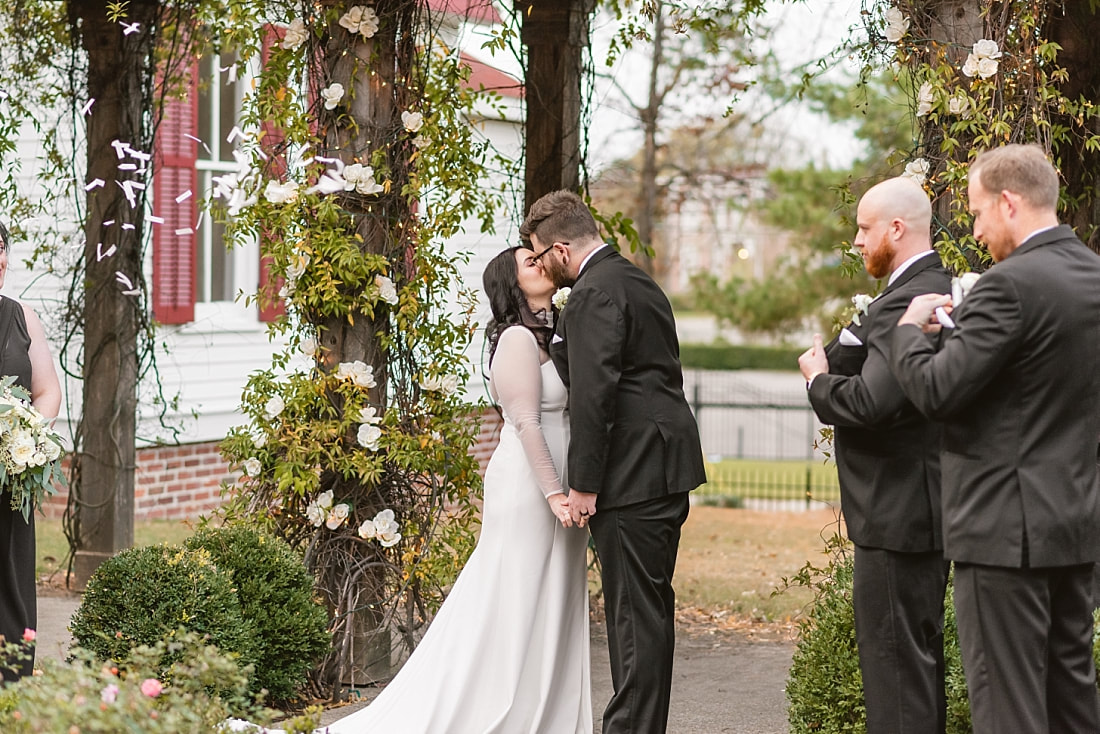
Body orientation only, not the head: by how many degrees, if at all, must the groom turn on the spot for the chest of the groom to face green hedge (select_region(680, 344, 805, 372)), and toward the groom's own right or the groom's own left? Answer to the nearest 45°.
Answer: approximately 90° to the groom's own right

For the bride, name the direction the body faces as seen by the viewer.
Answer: to the viewer's right

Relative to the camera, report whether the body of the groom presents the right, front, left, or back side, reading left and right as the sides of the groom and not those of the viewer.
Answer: left

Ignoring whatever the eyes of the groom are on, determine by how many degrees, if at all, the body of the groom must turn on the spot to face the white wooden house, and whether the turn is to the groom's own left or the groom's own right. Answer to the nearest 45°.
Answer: approximately 45° to the groom's own right

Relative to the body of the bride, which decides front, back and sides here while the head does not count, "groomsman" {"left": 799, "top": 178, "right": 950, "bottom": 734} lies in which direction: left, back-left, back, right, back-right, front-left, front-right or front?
front-right

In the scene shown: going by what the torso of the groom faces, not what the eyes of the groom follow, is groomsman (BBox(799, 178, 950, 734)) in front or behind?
behind

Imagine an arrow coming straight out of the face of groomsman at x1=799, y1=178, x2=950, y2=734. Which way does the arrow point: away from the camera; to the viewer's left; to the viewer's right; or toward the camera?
to the viewer's left

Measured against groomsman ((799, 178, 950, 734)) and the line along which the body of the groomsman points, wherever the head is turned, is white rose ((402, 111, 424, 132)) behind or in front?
in front

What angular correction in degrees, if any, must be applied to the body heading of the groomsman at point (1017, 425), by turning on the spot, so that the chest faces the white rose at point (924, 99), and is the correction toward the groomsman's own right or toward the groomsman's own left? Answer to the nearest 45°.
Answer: approximately 45° to the groomsman's own right

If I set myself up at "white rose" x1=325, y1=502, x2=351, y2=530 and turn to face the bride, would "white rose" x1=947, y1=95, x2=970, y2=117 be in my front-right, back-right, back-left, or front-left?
front-left

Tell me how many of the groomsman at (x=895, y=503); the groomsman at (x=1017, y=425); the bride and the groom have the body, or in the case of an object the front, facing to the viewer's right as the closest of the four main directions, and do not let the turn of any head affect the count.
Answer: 1

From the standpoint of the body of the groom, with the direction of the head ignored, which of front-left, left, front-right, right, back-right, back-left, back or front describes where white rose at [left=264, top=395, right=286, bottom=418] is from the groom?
front-right

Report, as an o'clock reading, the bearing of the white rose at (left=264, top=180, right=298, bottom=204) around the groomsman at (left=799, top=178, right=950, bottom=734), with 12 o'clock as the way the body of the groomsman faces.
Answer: The white rose is roughly at 1 o'clock from the groomsman.

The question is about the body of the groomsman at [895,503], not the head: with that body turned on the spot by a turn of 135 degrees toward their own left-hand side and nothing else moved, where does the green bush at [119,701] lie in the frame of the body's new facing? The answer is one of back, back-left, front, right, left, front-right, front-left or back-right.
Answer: right

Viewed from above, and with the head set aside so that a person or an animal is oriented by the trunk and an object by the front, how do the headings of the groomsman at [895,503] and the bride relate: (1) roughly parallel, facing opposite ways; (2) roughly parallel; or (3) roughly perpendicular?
roughly parallel, facing opposite ways

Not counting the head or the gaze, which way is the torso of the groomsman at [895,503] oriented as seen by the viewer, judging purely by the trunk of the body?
to the viewer's left

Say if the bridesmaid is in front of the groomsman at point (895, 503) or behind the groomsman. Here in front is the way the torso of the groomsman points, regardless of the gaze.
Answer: in front
